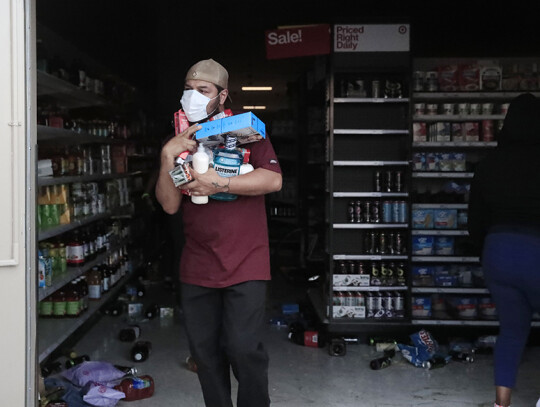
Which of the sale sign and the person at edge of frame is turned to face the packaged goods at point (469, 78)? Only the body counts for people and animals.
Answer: the person at edge of frame

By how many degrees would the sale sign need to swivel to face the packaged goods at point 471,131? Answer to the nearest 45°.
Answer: approximately 135° to its left

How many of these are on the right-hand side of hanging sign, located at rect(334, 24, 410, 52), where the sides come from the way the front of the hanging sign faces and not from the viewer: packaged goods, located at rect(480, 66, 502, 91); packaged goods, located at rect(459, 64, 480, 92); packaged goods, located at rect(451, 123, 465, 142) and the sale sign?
1

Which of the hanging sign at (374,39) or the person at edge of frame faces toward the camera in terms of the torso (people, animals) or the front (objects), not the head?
the hanging sign

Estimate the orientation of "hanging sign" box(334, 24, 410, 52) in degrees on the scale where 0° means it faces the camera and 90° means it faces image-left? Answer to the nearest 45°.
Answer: approximately 0°

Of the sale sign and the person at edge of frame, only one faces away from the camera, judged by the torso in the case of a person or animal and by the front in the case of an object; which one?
the person at edge of frame

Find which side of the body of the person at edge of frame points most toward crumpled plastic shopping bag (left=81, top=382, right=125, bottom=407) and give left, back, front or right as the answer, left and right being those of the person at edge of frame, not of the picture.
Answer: left

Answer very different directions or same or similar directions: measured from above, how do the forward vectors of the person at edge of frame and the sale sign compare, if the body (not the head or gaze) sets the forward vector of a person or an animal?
very different directions

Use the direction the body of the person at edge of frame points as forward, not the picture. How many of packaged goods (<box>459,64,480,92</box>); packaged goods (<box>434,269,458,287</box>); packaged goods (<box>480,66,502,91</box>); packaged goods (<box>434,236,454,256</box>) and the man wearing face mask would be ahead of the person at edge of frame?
4

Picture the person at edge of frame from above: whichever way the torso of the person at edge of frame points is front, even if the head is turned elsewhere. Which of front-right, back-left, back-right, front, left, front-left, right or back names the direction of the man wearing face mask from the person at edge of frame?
back-left

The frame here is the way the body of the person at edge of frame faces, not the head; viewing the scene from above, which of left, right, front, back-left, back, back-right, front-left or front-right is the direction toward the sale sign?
front-left

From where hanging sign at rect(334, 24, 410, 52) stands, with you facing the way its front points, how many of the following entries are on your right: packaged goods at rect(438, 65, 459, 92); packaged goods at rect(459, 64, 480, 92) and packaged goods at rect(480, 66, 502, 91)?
0

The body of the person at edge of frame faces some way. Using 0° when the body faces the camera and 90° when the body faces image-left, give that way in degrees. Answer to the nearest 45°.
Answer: approximately 180°

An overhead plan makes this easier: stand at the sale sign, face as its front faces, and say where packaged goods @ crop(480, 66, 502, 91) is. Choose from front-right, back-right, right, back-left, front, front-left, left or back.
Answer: back-left

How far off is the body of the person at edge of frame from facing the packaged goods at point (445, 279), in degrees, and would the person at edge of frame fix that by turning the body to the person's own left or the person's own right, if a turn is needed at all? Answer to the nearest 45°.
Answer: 0° — they already face it

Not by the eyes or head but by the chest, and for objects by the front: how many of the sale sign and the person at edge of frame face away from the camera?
1

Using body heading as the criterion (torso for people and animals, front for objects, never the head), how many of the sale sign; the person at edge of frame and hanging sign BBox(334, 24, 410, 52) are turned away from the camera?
1

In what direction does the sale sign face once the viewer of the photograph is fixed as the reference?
facing the viewer and to the left of the viewer

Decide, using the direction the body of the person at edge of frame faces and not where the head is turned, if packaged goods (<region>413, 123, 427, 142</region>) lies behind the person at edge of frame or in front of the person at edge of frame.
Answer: in front
